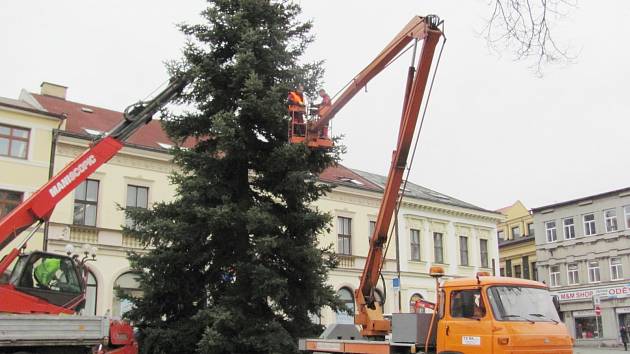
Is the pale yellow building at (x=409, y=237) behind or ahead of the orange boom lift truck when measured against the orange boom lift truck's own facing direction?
behind

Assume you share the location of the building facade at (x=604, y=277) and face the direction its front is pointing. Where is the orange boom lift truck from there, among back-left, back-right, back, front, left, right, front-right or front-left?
front-left

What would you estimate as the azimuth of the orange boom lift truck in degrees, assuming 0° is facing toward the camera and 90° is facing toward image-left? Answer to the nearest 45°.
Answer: approximately 315°

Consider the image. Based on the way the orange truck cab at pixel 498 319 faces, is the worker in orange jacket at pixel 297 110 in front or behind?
behind

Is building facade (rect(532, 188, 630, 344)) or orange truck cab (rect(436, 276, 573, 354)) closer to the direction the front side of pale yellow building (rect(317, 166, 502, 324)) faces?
the orange truck cab

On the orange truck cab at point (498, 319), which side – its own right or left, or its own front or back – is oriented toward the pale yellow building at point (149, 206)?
back

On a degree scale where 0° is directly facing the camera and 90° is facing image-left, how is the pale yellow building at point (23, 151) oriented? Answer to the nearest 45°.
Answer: approximately 315°

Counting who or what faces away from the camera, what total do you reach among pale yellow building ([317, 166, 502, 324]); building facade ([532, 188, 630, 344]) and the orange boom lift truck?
0

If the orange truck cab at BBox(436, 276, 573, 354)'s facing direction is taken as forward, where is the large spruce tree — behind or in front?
behind

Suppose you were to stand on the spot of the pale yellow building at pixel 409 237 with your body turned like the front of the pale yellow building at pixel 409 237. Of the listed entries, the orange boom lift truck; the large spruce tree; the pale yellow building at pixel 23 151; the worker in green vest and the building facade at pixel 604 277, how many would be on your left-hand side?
1

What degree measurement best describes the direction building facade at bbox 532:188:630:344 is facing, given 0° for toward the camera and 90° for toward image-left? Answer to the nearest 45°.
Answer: approximately 45°

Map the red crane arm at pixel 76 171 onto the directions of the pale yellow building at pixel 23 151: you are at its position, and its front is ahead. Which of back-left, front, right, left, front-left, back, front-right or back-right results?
front-right

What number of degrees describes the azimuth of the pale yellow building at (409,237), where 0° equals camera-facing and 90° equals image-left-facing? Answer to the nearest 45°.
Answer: approximately 315°

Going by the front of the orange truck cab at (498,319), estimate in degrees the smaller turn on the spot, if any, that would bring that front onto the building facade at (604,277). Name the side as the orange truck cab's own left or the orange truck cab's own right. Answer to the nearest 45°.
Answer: approximately 135° to the orange truck cab's own left

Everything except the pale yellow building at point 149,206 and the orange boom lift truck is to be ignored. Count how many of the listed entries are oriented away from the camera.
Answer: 0
